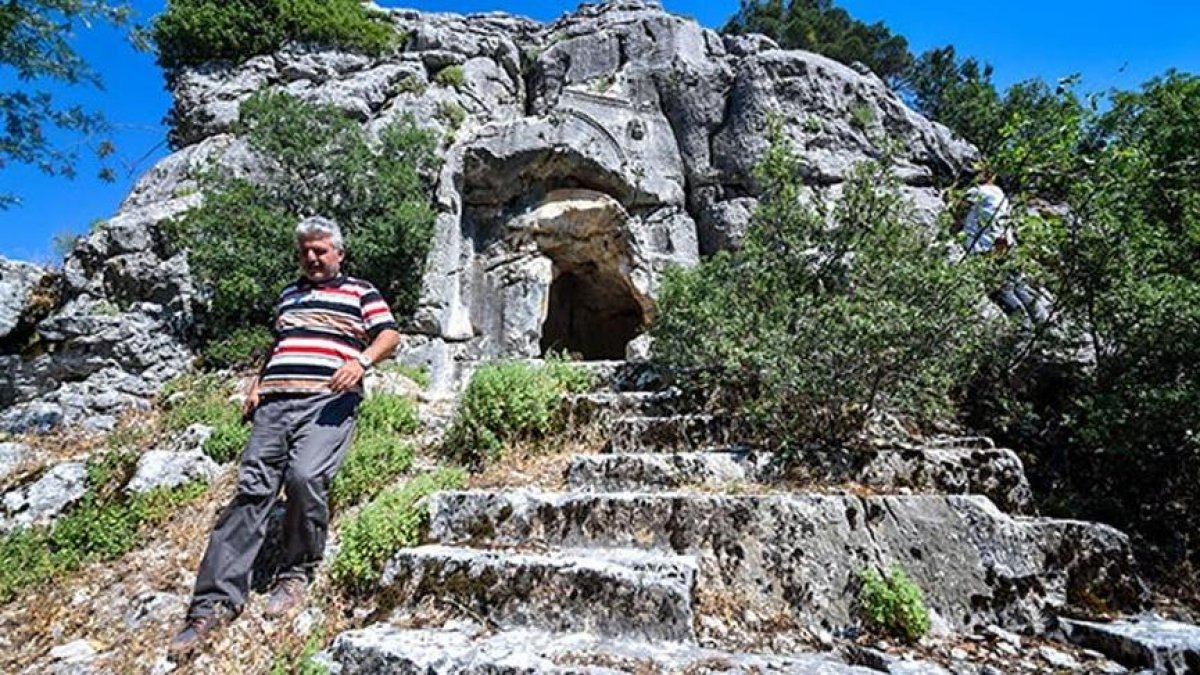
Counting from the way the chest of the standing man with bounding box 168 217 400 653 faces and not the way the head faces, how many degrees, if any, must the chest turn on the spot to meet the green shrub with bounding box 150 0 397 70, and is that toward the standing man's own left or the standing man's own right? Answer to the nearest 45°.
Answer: approximately 135° to the standing man's own right

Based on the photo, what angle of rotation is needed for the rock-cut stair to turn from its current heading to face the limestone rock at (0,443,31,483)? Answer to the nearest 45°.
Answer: approximately 90° to its right

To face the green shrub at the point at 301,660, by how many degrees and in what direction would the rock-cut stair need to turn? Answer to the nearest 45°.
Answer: approximately 90° to its right

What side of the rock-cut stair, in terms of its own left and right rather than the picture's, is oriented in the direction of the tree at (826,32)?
back

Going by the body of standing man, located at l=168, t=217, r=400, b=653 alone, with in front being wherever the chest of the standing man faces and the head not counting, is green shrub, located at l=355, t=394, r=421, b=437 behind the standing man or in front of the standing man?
behind

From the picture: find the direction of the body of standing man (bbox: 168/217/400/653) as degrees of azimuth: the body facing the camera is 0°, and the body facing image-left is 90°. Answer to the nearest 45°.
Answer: approximately 45°

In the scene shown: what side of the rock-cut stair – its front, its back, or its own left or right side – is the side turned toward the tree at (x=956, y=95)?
back

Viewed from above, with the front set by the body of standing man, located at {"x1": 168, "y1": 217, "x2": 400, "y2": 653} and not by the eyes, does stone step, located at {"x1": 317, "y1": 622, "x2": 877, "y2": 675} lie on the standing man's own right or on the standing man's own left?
on the standing man's own left

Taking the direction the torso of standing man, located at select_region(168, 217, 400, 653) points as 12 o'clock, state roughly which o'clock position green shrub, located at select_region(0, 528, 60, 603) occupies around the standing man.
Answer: The green shrub is roughly at 3 o'clock from the standing man.

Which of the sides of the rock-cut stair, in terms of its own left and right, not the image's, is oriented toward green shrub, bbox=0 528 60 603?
right

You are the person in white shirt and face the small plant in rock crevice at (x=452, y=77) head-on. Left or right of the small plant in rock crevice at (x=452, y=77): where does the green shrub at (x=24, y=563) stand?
left

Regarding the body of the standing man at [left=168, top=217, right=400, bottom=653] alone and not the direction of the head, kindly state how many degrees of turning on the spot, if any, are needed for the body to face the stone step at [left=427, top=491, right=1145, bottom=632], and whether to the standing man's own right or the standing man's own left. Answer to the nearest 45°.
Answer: approximately 90° to the standing man's own left

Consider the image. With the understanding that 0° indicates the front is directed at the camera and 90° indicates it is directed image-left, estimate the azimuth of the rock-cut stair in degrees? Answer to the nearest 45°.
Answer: approximately 0°
